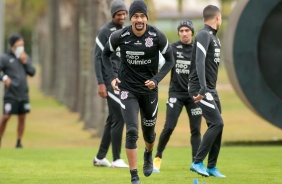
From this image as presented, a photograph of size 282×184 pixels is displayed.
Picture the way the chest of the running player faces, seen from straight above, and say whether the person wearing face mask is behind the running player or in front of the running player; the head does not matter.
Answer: behind

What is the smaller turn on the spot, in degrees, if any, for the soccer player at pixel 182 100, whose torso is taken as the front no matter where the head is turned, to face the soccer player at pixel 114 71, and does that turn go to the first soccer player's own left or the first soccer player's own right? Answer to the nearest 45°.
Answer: approximately 90° to the first soccer player's own right

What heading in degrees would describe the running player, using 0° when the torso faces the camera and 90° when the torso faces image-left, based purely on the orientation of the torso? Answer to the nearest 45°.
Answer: approximately 0°

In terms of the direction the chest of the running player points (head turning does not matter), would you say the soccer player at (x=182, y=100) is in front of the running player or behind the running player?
behind

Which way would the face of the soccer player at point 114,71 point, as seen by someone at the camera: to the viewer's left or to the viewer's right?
to the viewer's right

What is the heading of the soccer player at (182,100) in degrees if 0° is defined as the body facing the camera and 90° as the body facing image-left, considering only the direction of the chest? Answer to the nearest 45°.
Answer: approximately 0°
